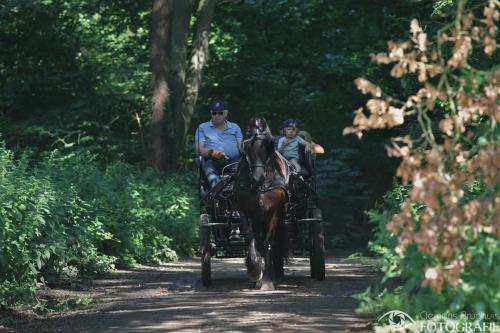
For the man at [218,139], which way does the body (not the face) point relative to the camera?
toward the camera

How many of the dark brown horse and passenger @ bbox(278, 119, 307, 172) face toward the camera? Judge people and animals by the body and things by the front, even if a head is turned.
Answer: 2

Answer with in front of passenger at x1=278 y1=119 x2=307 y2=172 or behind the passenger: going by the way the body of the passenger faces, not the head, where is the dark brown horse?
in front

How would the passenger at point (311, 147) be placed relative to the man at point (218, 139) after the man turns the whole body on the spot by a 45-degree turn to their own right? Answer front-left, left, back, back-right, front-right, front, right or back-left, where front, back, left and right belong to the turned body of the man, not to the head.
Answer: back-left

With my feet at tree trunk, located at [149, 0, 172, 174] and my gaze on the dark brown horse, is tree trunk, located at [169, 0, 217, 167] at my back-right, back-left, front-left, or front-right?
back-left

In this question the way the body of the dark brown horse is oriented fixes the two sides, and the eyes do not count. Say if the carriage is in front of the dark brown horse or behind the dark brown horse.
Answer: behind

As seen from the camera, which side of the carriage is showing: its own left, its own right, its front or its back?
front

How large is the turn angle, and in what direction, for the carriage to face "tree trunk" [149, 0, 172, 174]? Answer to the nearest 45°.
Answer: approximately 180°

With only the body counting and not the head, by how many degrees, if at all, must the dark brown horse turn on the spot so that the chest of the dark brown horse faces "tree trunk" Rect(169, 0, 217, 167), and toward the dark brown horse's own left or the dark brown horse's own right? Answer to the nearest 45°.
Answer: approximately 180°

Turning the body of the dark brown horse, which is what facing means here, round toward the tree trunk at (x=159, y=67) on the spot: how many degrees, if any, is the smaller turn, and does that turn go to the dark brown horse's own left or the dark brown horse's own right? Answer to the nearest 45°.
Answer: approximately 180°

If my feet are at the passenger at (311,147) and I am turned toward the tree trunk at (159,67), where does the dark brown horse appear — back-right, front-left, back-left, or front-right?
back-left

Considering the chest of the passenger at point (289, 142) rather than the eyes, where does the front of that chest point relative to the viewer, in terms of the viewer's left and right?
facing the viewer

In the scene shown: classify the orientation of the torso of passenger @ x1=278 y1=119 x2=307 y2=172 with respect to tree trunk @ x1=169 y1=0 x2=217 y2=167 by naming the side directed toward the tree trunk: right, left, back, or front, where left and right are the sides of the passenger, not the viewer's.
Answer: back
